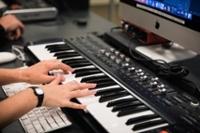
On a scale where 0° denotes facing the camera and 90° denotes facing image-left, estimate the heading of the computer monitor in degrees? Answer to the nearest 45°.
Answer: approximately 45°

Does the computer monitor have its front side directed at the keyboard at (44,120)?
yes

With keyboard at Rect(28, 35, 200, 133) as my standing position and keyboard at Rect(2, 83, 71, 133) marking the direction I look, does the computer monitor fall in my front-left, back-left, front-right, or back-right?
back-right
